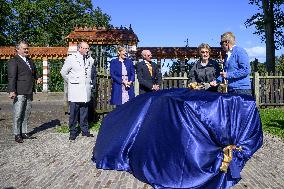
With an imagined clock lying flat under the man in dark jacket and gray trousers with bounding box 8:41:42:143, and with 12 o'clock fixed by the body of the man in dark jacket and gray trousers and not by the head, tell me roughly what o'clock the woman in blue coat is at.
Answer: The woman in blue coat is roughly at 11 o'clock from the man in dark jacket and gray trousers.

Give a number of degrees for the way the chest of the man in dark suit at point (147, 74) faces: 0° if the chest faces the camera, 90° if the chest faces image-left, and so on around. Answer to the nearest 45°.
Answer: approximately 315°

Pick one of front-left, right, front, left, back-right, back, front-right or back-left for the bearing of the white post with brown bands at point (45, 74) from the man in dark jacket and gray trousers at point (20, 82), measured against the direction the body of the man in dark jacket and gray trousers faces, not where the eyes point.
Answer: back-left

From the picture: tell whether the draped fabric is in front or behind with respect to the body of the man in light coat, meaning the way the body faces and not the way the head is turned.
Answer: in front

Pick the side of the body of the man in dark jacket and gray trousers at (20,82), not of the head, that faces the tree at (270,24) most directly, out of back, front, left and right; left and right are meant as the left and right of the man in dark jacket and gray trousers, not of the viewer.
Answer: left

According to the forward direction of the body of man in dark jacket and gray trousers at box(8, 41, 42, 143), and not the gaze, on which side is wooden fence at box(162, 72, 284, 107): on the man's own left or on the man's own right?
on the man's own left

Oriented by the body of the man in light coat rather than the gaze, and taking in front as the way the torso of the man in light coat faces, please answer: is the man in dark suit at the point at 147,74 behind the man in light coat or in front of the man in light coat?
in front

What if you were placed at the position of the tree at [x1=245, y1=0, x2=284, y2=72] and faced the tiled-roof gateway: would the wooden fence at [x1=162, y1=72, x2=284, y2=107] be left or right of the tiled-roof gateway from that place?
left

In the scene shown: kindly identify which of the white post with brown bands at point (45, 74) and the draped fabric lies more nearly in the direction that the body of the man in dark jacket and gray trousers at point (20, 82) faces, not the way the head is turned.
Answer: the draped fabric

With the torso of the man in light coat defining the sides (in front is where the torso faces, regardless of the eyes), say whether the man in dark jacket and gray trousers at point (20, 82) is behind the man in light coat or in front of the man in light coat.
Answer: behind

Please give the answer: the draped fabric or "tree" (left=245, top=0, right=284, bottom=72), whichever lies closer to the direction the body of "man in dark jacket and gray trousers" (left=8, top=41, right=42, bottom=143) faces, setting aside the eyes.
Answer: the draped fabric
